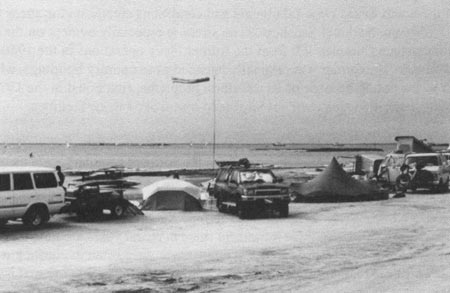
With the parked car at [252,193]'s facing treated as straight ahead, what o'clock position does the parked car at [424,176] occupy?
the parked car at [424,176] is roughly at 9 o'clock from the parked car at [252,193].

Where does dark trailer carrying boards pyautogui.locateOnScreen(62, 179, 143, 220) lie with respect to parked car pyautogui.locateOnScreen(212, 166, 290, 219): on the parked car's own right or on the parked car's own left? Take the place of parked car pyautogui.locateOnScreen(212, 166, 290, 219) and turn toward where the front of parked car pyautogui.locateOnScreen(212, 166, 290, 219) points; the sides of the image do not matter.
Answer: on the parked car's own right

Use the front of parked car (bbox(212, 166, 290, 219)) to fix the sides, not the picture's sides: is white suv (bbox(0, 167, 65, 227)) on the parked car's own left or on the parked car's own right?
on the parked car's own right

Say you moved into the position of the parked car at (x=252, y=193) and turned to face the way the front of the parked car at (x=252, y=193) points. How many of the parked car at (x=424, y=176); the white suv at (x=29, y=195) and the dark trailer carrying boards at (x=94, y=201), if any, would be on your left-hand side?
1

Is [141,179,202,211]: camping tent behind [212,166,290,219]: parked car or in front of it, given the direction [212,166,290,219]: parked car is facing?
behind

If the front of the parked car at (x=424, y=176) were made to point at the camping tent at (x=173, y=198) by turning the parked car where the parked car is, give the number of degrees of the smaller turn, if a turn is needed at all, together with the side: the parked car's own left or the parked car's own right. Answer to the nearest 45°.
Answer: approximately 45° to the parked car's own right

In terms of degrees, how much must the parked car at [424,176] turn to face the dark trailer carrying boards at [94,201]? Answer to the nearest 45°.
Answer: approximately 45° to its right

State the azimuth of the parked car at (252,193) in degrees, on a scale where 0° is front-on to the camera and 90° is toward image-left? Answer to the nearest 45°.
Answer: approximately 315°
